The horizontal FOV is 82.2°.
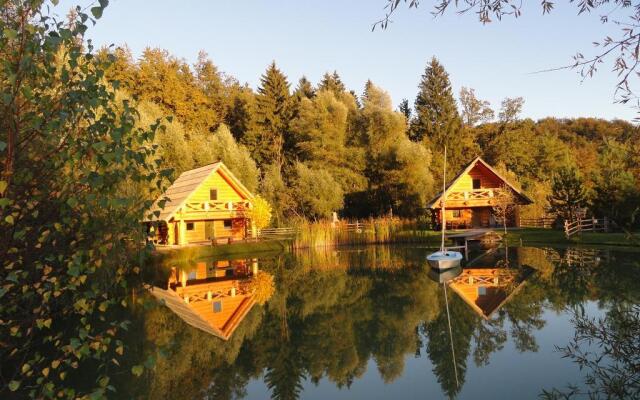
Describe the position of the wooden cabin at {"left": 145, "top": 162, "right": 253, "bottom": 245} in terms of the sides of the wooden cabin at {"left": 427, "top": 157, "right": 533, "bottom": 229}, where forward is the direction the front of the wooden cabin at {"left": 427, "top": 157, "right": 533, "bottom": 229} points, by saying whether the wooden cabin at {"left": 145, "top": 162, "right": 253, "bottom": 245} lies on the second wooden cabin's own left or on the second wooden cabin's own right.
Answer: on the second wooden cabin's own right

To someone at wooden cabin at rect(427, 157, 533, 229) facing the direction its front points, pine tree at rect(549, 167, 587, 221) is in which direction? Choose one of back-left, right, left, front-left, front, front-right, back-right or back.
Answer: front-left

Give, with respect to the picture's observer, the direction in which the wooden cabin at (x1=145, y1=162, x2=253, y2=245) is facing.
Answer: facing the viewer and to the right of the viewer

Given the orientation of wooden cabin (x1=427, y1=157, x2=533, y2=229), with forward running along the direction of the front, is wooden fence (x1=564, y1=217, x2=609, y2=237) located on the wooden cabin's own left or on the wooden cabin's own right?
on the wooden cabin's own left

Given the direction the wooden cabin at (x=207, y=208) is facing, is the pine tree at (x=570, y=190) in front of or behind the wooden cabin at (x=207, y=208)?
in front

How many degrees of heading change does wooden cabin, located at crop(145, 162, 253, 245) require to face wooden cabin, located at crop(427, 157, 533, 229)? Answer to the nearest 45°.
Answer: approximately 45° to its left

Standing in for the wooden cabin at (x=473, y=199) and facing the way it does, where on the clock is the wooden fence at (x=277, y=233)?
The wooden fence is roughly at 2 o'clock from the wooden cabin.

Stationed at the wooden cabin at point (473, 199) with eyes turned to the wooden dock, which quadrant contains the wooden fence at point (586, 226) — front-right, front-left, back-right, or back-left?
front-left

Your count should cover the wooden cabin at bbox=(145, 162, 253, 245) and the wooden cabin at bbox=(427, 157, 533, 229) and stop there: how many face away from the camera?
0

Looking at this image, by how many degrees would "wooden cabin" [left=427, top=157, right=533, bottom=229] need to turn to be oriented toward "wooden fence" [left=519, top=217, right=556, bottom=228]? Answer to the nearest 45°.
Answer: approximately 90° to its left

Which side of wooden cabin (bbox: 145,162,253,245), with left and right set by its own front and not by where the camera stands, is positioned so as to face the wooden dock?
front

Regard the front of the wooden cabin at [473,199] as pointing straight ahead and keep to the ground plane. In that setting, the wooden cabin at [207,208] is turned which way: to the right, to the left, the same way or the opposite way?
to the left

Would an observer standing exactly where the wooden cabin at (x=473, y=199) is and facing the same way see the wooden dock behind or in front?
in front

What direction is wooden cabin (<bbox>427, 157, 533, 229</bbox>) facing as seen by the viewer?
toward the camera

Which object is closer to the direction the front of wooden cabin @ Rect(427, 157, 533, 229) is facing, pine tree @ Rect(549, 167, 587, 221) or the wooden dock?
the wooden dock
